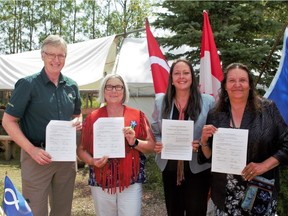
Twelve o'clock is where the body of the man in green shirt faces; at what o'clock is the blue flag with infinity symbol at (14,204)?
The blue flag with infinity symbol is roughly at 2 o'clock from the man in green shirt.

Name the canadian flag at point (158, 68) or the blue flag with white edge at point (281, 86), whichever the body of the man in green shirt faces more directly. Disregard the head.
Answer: the blue flag with white edge

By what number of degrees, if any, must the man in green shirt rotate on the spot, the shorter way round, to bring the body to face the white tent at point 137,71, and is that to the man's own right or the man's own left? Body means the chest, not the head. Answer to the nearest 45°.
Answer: approximately 135° to the man's own left

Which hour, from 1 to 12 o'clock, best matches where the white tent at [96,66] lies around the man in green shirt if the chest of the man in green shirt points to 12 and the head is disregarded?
The white tent is roughly at 8 o'clock from the man in green shirt.

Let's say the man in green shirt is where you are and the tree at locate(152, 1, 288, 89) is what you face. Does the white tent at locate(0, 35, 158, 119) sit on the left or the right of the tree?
left

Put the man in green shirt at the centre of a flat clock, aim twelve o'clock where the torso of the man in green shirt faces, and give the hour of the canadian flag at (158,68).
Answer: The canadian flag is roughly at 9 o'clock from the man in green shirt.

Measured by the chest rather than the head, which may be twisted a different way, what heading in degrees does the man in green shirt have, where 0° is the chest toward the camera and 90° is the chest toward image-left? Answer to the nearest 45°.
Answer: approximately 315°

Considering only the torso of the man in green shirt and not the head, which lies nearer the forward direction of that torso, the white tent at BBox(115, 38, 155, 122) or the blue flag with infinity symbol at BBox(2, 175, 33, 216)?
the blue flag with infinity symbol

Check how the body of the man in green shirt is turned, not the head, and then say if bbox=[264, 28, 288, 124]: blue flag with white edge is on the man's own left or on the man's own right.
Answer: on the man's own left
